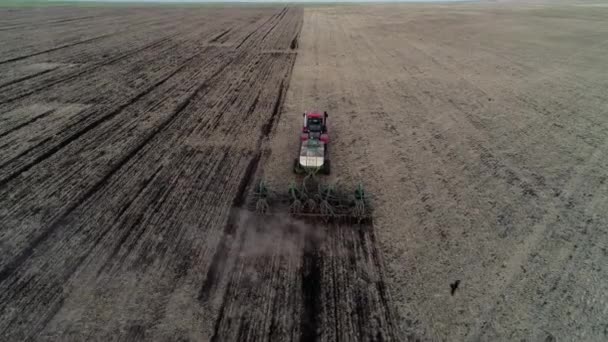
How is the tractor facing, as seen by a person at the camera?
facing away from the viewer
